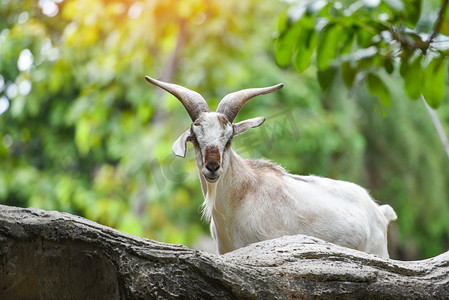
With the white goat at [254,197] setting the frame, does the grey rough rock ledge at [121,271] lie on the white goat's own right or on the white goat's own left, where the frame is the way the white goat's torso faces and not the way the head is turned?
on the white goat's own left

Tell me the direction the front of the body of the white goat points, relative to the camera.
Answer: to the viewer's left
